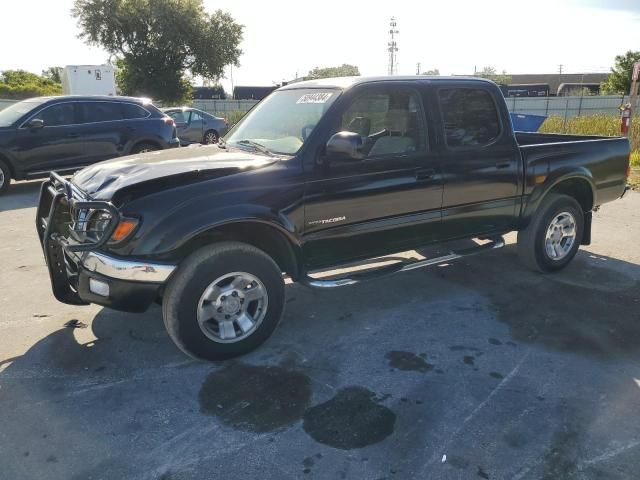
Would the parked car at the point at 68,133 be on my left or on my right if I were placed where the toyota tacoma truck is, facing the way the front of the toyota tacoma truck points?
on my right

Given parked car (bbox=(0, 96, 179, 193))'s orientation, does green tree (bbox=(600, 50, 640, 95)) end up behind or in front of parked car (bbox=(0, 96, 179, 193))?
behind

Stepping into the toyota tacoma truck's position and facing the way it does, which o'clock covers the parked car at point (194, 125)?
The parked car is roughly at 4 o'clock from the toyota tacoma truck.

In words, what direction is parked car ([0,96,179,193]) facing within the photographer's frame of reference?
facing the viewer and to the left of the viewer

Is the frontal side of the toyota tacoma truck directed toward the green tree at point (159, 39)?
no

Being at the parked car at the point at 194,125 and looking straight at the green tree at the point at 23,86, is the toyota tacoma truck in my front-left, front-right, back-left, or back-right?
back-left

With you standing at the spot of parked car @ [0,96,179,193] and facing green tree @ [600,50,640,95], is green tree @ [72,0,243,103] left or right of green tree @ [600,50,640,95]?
left

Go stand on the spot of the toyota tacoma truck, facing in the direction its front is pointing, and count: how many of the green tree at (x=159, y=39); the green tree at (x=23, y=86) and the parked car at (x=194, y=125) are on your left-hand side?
0

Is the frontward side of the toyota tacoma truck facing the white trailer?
no

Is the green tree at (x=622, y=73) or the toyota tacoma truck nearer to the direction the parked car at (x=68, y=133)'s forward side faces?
the toyota tacoma truck

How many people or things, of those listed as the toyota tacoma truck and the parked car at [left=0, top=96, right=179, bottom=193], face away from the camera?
0

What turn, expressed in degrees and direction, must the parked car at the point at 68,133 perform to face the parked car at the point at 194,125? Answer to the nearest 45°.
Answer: approximately 180°

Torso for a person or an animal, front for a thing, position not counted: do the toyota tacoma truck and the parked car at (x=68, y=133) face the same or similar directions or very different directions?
same or similar directions

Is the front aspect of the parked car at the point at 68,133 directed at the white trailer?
no
